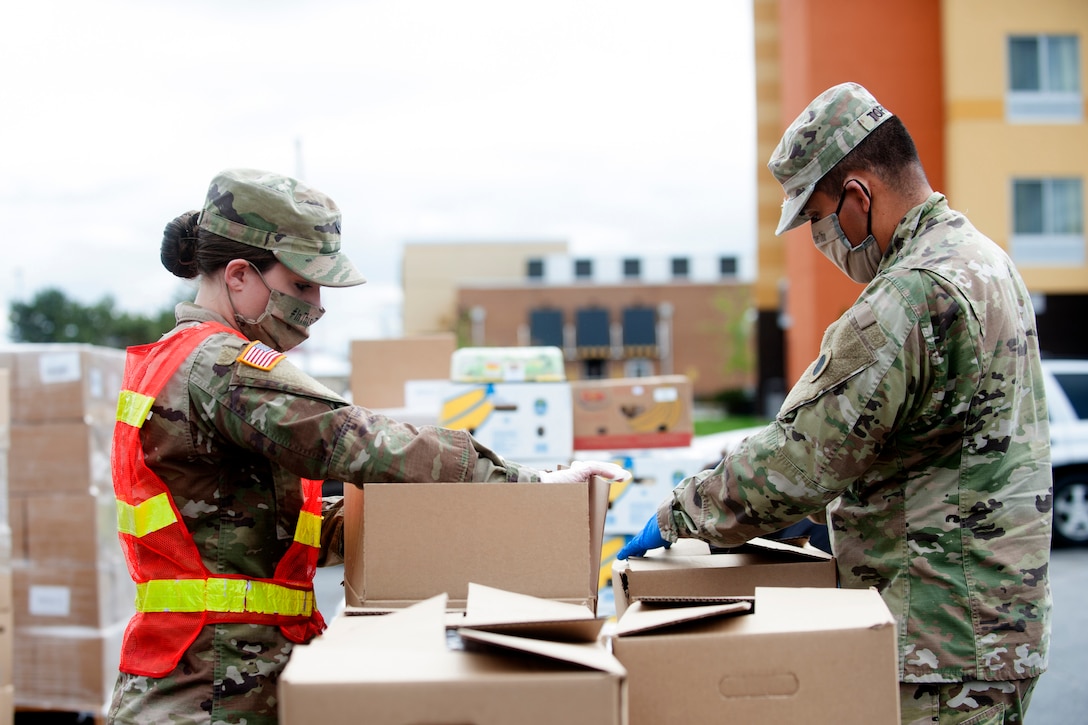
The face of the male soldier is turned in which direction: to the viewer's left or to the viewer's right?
to the viewer's left

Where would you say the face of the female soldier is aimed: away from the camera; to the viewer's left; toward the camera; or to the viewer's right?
to the viewer's right

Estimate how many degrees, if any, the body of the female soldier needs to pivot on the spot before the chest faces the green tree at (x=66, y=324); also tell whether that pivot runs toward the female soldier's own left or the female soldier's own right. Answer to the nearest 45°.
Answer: approximately 90° to the female soldier's own left

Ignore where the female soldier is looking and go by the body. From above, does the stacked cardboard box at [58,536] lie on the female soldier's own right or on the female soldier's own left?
on the female soldier's own left

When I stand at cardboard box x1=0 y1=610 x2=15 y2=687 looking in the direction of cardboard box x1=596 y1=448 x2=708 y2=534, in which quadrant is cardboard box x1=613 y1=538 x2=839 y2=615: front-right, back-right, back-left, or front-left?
front-right

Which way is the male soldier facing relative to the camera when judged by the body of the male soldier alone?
to the viewer's left

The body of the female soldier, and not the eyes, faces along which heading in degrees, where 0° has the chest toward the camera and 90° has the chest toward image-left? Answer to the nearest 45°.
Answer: approximately 270°

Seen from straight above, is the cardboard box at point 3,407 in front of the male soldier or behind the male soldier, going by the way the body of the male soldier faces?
in front
